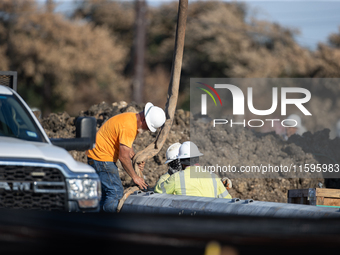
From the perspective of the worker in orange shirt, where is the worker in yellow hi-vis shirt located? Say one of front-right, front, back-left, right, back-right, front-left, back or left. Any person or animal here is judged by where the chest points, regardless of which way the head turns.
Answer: front-right

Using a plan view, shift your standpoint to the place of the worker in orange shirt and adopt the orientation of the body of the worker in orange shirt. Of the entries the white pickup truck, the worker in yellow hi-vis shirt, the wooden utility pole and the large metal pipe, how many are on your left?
1

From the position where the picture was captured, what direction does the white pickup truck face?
facing the viewer and to the right of the viewer

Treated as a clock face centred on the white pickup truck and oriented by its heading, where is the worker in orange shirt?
The worker in orange shirt is roughly at 8 o'clock from the white pickup truck.

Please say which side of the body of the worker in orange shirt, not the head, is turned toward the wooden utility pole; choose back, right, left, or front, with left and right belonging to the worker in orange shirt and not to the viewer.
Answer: left

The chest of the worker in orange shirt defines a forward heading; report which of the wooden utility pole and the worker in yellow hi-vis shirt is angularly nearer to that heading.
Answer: the worker in yellow hi-vis shirt

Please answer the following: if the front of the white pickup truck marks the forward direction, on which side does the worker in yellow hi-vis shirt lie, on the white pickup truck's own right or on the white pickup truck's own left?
on the white pickup truck's own left

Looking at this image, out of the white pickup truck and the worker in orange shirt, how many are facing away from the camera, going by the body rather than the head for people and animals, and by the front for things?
0

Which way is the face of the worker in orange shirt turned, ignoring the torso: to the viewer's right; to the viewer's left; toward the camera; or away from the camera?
to the viewer's right

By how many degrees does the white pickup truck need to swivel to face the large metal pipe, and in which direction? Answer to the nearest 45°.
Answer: approximately 90° to its left

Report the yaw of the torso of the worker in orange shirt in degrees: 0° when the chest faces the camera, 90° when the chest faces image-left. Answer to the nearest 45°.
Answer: approximately 270°
